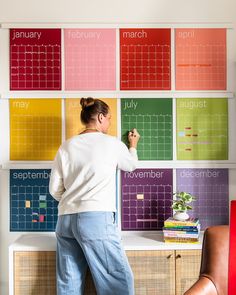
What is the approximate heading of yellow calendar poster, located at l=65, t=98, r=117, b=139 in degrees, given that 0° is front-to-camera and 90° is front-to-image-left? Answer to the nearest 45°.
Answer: approximately 0°

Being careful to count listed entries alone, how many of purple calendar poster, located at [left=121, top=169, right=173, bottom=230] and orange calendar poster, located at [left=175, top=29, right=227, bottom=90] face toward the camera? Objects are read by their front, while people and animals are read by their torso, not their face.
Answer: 2

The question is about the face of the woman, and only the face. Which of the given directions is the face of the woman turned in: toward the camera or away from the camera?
away from the camera

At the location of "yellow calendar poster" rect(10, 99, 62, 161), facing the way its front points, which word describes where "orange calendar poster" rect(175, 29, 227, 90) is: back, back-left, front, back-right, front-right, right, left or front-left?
left

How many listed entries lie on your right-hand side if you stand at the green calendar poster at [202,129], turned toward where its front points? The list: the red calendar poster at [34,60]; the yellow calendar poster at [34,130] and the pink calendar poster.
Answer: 3

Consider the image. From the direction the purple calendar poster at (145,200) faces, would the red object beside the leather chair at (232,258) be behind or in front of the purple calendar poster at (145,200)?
in front

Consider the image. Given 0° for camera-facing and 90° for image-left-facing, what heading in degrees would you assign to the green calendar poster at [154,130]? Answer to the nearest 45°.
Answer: approximately 0°
